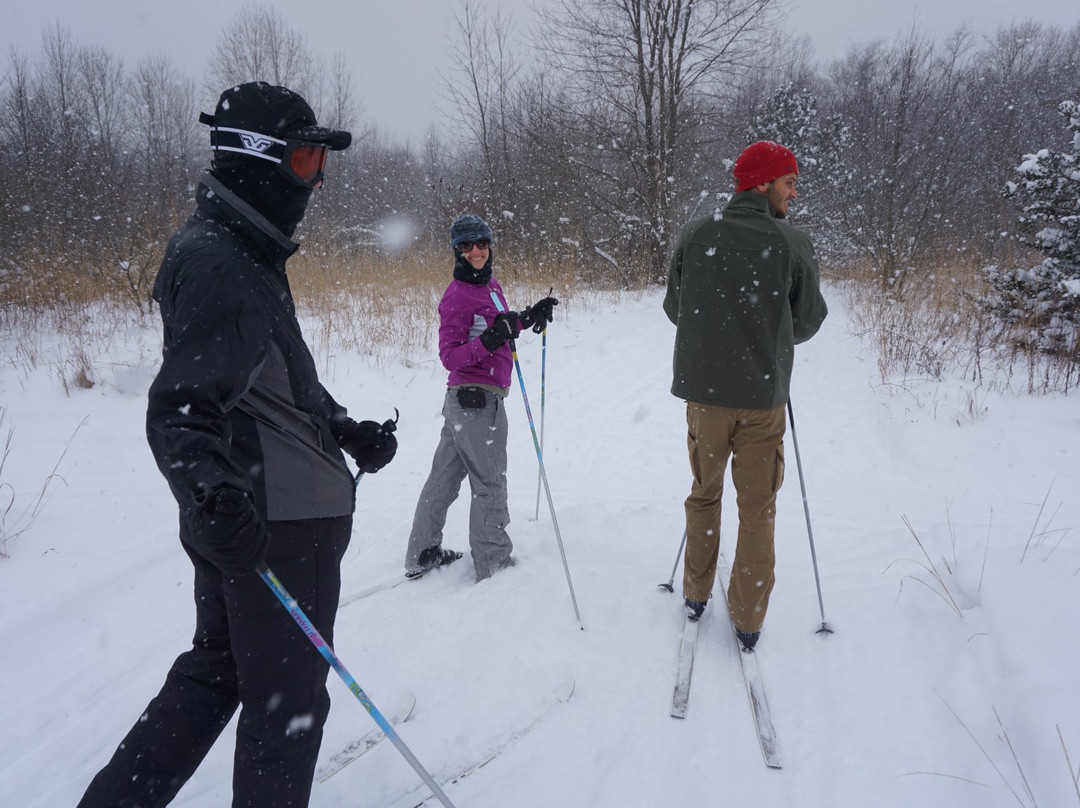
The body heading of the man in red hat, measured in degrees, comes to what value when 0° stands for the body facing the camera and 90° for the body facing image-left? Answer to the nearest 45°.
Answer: approximately 180°

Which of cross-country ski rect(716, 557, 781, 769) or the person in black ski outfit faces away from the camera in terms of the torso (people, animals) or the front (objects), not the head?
the cross-country ski

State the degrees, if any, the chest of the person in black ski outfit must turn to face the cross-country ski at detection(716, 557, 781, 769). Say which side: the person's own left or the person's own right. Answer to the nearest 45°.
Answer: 0° — they already face it

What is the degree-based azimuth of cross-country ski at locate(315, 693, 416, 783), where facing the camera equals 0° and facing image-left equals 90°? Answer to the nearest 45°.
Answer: approximately 225°

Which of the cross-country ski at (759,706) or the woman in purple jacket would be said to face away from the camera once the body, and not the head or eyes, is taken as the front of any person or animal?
the cross-country ski

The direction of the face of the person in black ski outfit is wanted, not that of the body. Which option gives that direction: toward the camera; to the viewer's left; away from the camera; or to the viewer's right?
to the viewer's right

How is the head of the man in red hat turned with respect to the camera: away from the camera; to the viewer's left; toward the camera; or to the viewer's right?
to the viewer's right

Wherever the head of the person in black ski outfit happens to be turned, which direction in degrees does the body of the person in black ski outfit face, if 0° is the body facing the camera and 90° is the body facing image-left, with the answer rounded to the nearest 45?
approximately 270°

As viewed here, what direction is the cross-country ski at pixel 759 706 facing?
away from the camera

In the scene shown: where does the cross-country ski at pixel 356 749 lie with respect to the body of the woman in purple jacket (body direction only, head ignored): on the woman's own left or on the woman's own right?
on the woman's own right
